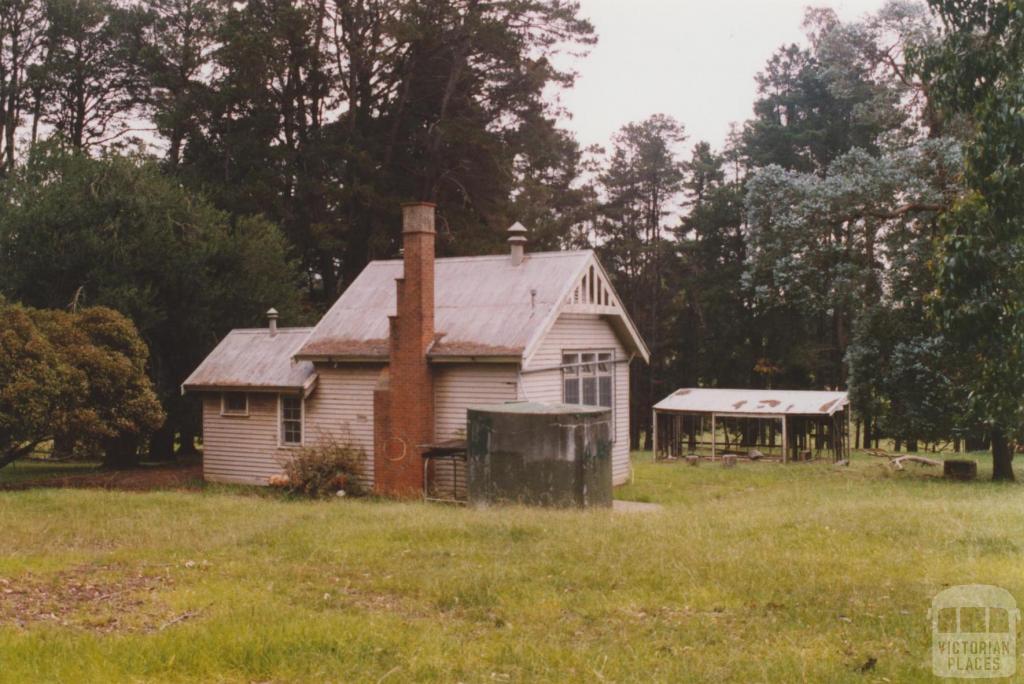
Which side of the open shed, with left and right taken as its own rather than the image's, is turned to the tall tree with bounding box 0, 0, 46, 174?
right

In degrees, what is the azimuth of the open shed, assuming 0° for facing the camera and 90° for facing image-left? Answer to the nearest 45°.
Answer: approximately 0°

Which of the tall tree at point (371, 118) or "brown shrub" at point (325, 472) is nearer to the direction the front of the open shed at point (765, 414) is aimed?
the brown shrub

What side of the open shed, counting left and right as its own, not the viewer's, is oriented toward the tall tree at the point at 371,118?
right

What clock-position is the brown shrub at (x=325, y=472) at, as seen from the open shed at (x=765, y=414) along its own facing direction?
The brown shrub is roughly at 1 o'clock from the open shed.

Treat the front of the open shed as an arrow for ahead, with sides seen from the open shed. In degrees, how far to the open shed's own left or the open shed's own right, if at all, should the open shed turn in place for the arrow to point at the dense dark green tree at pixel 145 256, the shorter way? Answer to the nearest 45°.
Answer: approximately 45° to the open shed's own right
